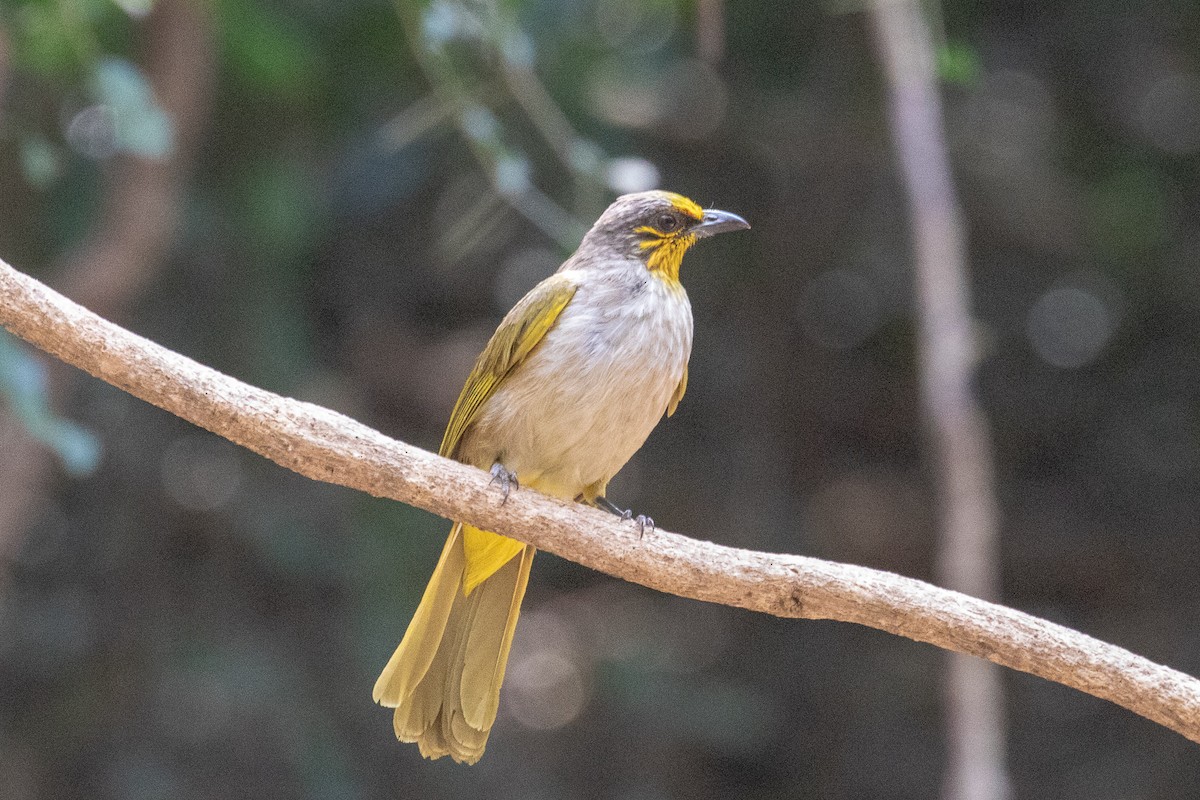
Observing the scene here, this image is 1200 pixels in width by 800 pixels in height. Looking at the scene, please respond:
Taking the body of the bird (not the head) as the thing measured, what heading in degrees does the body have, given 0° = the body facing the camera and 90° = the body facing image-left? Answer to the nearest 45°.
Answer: approximately 315°
